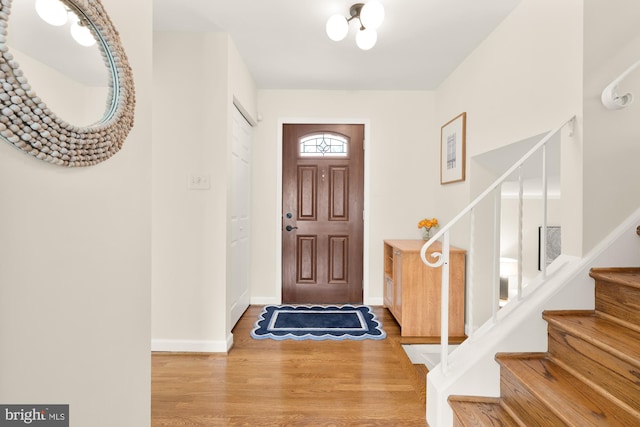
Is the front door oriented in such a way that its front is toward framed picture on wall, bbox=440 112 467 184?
no

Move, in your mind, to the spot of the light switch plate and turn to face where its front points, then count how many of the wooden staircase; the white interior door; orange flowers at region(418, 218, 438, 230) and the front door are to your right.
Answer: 0

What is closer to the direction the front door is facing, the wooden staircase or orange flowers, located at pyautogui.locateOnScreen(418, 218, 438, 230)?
the wooden staircase

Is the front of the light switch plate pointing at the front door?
no

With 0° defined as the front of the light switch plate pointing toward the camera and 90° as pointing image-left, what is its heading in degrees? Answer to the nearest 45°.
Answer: approximately 0°

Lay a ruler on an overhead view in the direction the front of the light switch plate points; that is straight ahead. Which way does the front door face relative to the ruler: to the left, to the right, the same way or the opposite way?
the same way

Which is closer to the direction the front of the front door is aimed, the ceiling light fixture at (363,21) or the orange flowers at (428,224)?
the ceiling light fixture

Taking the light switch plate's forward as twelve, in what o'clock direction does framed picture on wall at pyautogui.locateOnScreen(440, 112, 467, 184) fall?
The framed picture on wall is roughly at 9 o'clock from the light switch plate.

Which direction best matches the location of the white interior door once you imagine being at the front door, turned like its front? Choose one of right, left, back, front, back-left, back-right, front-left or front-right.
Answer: front-right

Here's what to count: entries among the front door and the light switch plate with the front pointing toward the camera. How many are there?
2

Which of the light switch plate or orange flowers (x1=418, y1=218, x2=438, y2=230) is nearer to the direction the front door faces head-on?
the light switch plate

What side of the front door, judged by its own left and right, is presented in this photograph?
front

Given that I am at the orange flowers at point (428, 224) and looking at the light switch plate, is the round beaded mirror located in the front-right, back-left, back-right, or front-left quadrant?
front-left
